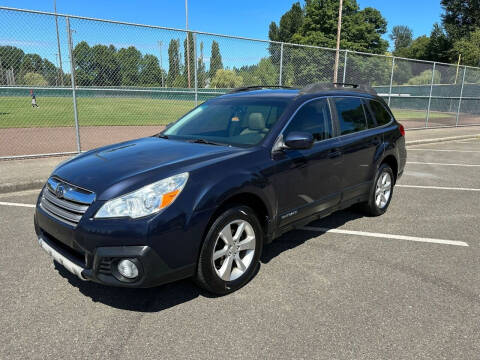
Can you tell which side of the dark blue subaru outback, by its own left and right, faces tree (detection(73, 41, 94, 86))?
right

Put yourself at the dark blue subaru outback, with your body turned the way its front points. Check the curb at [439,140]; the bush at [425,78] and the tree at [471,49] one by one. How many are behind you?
3

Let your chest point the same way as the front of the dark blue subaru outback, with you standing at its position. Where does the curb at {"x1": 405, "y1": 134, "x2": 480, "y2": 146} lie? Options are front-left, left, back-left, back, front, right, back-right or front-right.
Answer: back

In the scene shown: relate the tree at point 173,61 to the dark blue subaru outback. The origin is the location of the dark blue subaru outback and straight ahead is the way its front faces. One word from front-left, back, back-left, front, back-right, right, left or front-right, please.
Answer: back-right

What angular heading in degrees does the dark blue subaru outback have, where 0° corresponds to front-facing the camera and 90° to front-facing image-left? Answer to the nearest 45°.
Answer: approximately 45°

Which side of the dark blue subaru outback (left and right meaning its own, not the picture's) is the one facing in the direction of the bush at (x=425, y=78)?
back

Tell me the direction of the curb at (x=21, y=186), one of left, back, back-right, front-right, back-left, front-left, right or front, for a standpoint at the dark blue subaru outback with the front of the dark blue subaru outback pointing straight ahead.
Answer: right

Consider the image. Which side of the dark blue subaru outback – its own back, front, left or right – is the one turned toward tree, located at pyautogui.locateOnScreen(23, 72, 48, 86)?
right
